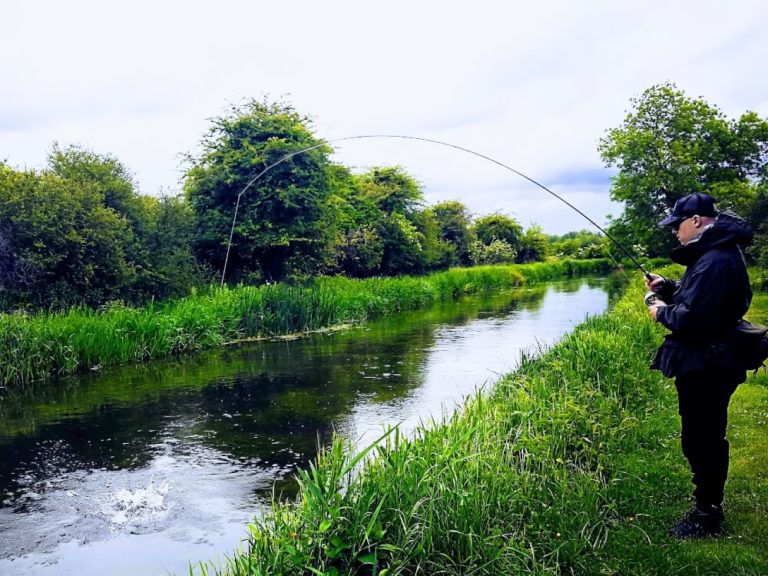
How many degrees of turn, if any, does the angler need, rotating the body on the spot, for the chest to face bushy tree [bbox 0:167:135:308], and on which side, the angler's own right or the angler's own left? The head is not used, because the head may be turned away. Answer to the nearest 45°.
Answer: approximately 45° to the angler's own right

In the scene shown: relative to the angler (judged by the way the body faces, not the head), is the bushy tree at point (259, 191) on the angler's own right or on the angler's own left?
on the angler's own right

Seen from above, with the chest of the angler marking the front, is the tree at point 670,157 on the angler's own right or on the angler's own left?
on the angler's own right

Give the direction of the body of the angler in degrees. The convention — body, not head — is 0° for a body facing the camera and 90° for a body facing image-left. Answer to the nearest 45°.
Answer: approximately 90°

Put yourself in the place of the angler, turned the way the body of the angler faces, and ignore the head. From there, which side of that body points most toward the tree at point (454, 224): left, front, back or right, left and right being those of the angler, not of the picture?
right

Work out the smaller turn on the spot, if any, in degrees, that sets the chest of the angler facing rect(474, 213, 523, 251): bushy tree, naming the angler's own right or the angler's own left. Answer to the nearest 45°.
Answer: approximately 90° to the angler's own right

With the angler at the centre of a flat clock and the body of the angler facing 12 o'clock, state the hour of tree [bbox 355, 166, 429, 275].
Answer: The tree is roughly at 2 o'clock from the angler.

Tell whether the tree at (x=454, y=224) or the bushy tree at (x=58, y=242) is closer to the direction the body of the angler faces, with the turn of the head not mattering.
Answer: the bushy tree
